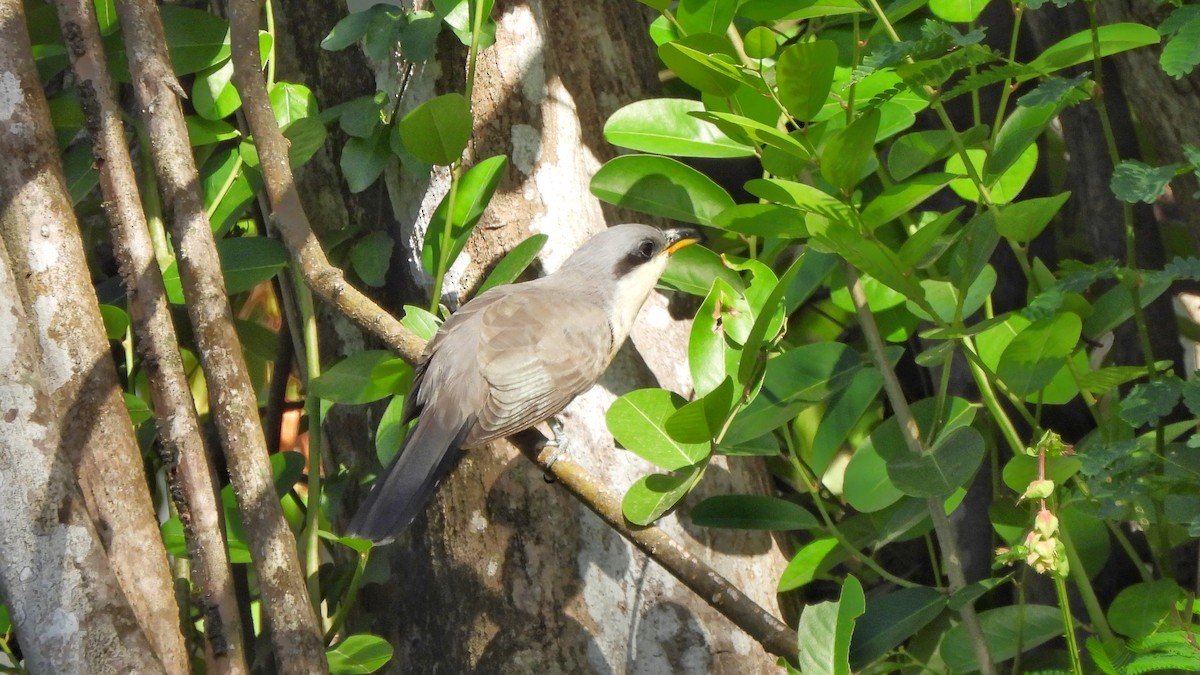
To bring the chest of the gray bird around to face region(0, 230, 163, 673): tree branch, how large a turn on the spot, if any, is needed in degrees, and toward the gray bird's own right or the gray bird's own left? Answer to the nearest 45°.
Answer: approximately 180°

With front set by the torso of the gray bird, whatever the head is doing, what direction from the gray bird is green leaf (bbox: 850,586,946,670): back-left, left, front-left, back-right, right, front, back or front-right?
right

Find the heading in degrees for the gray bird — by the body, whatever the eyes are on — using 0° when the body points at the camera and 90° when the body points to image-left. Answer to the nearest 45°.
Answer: approximately 225°

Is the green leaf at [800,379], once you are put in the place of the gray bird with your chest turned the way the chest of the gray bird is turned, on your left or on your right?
on your right
